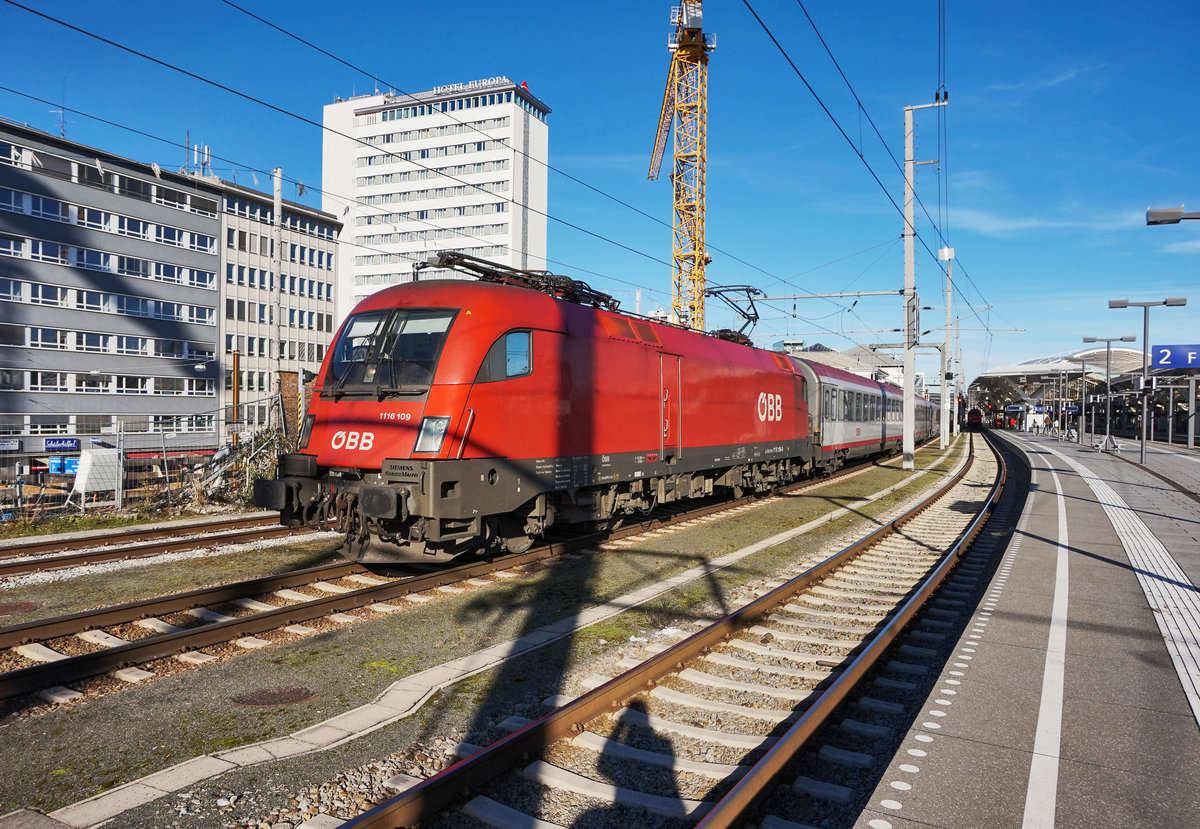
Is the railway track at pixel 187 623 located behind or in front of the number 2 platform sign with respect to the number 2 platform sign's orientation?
in front

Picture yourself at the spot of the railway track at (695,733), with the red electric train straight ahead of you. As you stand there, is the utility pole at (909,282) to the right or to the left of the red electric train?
right

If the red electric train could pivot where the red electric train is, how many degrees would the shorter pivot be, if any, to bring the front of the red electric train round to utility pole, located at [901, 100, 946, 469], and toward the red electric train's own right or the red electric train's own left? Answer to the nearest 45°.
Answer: approximately 180°

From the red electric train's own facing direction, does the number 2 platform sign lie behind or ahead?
behind

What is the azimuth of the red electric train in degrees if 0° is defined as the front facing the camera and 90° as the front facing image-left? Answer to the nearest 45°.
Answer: approximately 45°

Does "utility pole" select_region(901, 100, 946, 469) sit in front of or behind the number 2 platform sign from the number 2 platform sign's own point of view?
in front

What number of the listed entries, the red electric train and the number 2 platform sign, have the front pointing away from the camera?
0
